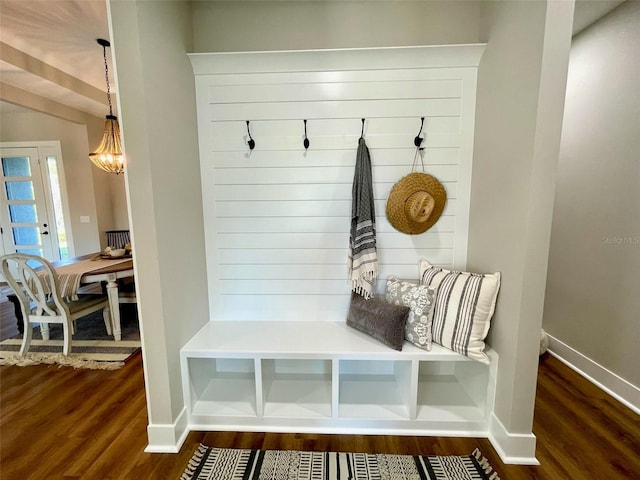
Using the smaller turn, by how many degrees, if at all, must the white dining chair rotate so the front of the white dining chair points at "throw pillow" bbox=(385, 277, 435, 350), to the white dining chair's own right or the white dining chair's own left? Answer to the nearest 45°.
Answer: approximately 90° to the white dining chair's own right

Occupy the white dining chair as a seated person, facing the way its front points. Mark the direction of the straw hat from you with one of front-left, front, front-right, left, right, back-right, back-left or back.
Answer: right

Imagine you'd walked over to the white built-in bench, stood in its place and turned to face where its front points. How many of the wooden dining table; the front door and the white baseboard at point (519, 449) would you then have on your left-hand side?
1

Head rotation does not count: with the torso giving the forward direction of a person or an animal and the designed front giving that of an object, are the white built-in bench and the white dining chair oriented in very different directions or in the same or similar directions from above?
very different directions

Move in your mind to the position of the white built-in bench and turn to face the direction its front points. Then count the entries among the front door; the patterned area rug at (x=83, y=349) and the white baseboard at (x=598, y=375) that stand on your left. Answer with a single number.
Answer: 1

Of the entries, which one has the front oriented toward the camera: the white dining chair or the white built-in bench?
the white built-in bench

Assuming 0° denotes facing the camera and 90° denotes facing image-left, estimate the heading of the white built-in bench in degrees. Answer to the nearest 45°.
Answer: approximately 0°

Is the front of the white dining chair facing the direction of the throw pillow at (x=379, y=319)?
no

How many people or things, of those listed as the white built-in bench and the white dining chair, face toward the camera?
1

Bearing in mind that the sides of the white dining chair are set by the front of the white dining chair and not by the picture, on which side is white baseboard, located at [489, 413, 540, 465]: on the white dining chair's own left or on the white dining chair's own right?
on the white dining chair's own right

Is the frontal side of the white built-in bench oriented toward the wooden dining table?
no

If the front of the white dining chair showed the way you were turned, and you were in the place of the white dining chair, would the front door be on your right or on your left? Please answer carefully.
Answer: on your left

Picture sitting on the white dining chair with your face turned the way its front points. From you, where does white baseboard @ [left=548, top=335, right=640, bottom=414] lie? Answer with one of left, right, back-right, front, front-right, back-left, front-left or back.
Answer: right

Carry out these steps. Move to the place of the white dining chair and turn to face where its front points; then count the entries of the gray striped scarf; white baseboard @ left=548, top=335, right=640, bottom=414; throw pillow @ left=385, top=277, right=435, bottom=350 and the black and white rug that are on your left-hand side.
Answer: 0

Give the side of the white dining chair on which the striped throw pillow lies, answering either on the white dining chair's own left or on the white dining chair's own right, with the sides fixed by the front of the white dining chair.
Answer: on the white dining chair's own right

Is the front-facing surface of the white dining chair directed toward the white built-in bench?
no

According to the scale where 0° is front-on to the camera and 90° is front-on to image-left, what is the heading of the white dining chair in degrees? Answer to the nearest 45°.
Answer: approximately 225°
